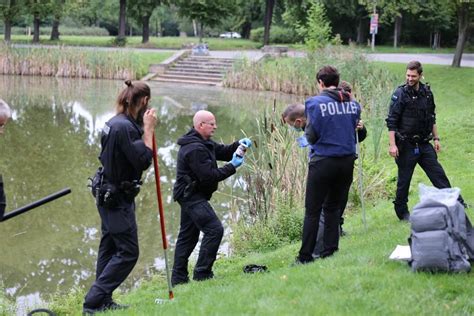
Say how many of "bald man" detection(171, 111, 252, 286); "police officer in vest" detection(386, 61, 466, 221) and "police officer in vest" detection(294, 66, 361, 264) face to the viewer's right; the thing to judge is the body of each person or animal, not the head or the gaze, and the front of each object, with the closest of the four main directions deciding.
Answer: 1

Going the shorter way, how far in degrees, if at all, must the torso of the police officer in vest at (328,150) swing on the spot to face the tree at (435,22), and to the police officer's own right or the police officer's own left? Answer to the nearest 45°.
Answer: approximately 45° to the police officer's own right

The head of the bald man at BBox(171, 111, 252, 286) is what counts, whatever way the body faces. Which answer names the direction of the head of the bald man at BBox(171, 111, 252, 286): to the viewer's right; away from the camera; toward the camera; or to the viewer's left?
to the viewer's right

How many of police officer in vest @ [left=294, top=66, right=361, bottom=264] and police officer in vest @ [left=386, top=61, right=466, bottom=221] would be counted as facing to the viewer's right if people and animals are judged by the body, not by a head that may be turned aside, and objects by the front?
0

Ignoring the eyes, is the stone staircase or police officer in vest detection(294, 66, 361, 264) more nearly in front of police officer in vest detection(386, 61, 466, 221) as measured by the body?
the police officer in vest

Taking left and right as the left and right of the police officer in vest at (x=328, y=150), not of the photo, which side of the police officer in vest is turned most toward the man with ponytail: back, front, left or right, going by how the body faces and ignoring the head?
left

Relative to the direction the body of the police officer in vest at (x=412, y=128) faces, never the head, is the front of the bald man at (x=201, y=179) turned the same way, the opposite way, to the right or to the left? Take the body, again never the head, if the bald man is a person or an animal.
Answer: to the left

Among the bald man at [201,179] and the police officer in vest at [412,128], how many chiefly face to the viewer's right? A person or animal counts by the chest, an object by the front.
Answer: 1

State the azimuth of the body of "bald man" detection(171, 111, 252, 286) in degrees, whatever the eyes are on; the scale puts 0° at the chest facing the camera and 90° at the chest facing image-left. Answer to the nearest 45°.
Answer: approximately 270°

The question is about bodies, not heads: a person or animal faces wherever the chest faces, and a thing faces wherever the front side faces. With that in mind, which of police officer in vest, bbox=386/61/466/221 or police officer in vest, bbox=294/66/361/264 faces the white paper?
police officer in vest, bbox=386/61/466/221

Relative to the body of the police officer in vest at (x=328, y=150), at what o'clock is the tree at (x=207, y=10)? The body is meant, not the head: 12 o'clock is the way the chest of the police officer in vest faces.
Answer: The tree is roughly at 1 o'clock from the police officer in vest.

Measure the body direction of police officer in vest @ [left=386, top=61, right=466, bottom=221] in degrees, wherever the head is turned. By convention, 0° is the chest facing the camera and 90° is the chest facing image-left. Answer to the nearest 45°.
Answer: approximately 0°
